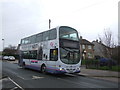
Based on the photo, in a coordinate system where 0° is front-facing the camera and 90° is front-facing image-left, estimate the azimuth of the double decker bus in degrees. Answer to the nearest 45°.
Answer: approximately 315°
